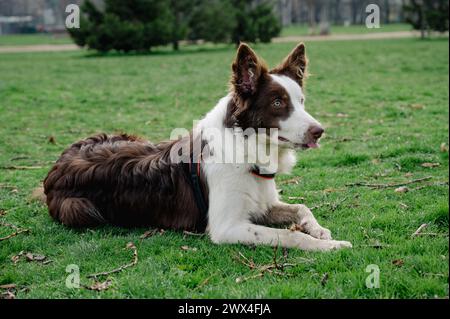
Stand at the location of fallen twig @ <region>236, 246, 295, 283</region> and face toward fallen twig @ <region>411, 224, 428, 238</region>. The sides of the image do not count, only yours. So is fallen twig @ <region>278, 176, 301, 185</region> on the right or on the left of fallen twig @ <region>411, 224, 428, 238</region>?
left

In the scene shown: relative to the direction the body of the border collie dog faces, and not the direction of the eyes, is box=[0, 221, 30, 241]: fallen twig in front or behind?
behind

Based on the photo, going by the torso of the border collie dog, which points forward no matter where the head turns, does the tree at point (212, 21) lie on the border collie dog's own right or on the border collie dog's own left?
on the border collie dog's own left

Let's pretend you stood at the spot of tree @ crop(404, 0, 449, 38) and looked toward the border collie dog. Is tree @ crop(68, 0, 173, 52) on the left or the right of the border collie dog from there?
right

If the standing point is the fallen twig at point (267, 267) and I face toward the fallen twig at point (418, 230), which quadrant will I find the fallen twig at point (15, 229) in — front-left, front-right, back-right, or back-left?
back-left

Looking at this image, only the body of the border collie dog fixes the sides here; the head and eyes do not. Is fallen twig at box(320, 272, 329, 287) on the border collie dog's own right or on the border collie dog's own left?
on the border collie dog's own right

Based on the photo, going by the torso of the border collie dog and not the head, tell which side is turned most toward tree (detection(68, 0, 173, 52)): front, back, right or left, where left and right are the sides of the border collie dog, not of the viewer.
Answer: left

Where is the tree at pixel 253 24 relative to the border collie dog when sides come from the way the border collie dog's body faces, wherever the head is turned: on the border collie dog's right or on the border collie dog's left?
on the border collie dog's left

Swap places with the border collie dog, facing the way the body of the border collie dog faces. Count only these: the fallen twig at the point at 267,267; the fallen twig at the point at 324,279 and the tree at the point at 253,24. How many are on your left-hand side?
1

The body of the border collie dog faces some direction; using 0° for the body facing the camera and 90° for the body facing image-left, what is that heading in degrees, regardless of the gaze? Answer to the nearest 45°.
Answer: approximately 270°

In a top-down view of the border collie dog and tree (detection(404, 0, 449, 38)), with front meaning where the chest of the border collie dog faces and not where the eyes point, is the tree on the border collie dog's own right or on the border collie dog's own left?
on the border collie dog's own left

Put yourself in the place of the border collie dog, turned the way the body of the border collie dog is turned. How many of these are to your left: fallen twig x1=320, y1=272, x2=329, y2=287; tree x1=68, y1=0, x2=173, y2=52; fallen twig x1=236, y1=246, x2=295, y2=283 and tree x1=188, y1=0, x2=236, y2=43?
2
